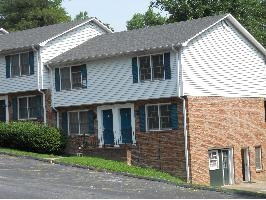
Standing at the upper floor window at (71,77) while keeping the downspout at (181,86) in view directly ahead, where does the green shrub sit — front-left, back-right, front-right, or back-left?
back-right

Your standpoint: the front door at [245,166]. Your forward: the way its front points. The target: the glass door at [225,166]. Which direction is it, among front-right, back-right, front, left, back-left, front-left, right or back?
right

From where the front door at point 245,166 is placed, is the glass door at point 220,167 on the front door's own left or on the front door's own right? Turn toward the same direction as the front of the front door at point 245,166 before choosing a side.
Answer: on the front door's own right

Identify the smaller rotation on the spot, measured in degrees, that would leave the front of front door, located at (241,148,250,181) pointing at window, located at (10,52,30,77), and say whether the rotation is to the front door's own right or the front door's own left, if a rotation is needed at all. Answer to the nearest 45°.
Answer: approximately 135° to the front door's own right

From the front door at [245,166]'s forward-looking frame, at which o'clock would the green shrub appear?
The green shrub is roughly at 4 o'clock from the front door.

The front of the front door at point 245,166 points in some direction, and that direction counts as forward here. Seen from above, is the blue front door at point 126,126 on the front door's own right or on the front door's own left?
on the front door's own right

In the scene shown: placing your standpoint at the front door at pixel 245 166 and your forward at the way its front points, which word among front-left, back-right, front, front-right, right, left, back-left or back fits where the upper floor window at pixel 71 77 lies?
back-right

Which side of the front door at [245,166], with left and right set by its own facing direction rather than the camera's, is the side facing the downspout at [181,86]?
right

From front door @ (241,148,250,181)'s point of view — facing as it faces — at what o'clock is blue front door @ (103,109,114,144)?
The blue front door is roughly at 4 o'clock from the front door.

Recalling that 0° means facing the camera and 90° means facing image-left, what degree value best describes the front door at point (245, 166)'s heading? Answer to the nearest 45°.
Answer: approximately 315°
